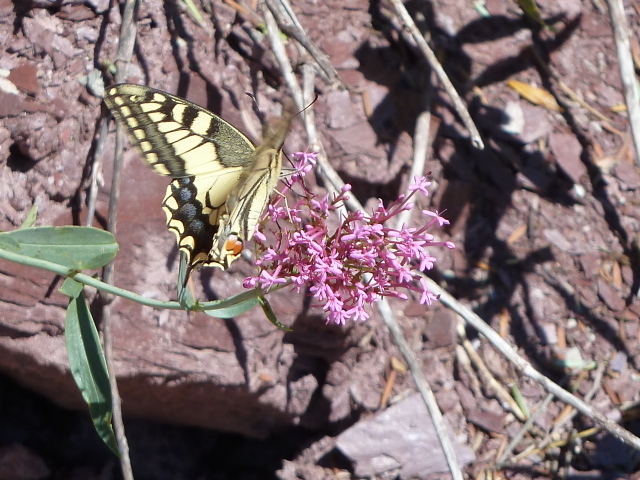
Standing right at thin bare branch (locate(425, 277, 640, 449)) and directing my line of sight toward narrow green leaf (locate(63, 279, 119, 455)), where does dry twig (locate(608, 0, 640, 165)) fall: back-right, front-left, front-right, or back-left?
back-right

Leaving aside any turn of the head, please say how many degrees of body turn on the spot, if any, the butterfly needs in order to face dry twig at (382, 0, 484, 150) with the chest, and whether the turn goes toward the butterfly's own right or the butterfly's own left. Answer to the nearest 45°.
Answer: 0° — it already faces it

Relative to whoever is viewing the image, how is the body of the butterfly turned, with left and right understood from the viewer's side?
facing away from the viewer and to the right of the viewer

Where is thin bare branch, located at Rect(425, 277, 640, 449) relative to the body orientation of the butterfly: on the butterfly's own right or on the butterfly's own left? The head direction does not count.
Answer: on the butterfly's own right

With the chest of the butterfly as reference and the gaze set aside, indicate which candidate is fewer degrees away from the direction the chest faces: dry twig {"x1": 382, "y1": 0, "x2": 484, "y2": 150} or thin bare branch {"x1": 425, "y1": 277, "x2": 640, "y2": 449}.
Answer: the dry twig

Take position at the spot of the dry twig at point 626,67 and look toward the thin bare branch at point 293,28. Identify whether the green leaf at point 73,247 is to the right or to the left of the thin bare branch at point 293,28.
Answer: left

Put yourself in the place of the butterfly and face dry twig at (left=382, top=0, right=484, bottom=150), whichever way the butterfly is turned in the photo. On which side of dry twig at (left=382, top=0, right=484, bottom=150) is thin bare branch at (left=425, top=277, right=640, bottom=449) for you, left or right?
right
